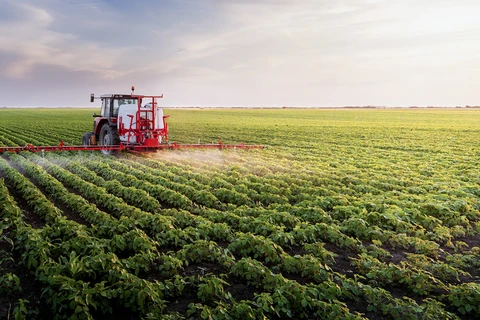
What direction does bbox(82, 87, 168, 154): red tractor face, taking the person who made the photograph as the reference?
facing away from the viewer and to the left of the viewer
